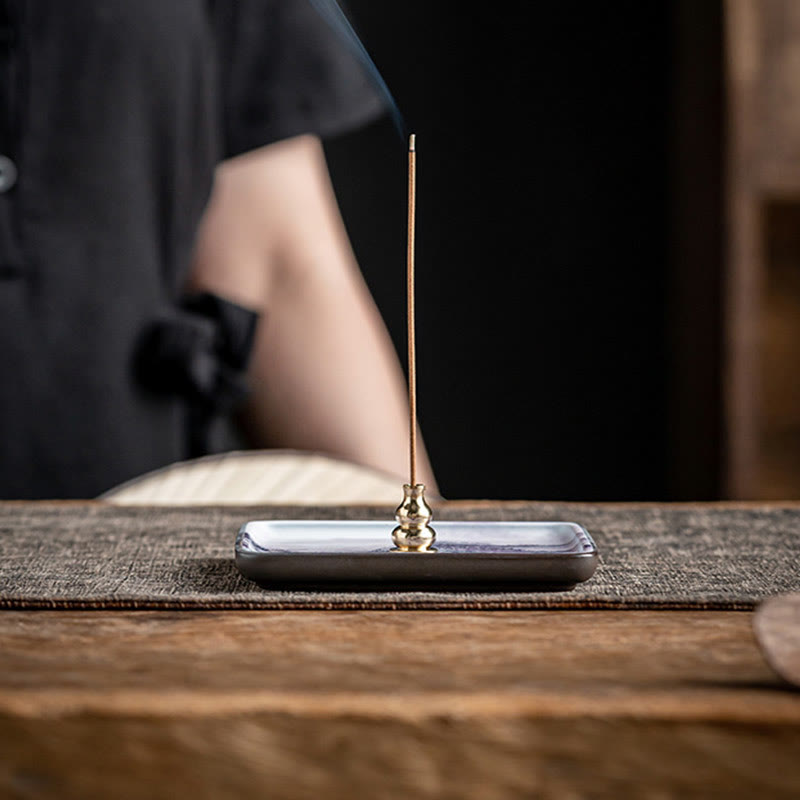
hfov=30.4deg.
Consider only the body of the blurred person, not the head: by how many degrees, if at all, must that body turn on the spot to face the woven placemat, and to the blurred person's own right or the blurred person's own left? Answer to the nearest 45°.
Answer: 0° — they already face it

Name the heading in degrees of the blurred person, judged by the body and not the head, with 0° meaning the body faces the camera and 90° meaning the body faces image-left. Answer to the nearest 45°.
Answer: approximately 0°

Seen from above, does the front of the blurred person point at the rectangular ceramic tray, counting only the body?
yes

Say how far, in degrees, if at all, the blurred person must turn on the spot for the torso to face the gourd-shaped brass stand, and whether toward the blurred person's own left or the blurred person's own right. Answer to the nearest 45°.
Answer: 0° — they already face it
